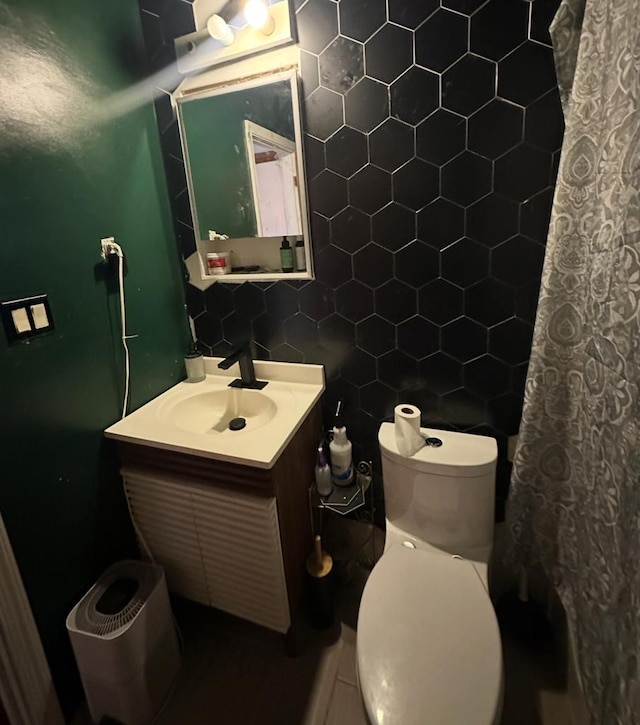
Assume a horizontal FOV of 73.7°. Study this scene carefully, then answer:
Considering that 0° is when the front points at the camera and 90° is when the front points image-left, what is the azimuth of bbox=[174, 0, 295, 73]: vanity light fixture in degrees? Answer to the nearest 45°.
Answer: approximately 45°

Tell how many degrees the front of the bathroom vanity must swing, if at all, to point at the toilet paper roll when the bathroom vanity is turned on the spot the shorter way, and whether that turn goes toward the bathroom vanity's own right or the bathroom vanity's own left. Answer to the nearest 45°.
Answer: approximately 135° to the bathroom vanity's own left

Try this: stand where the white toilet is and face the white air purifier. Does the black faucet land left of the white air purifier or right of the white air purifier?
right

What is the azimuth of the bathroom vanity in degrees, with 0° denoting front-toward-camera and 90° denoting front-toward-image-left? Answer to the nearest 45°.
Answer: approximately 45°

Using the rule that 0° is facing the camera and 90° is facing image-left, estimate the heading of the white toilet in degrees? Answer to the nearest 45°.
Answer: approximately 0°

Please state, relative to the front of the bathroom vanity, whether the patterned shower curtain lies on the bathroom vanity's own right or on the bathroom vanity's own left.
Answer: on the bathroom vanity's own left
